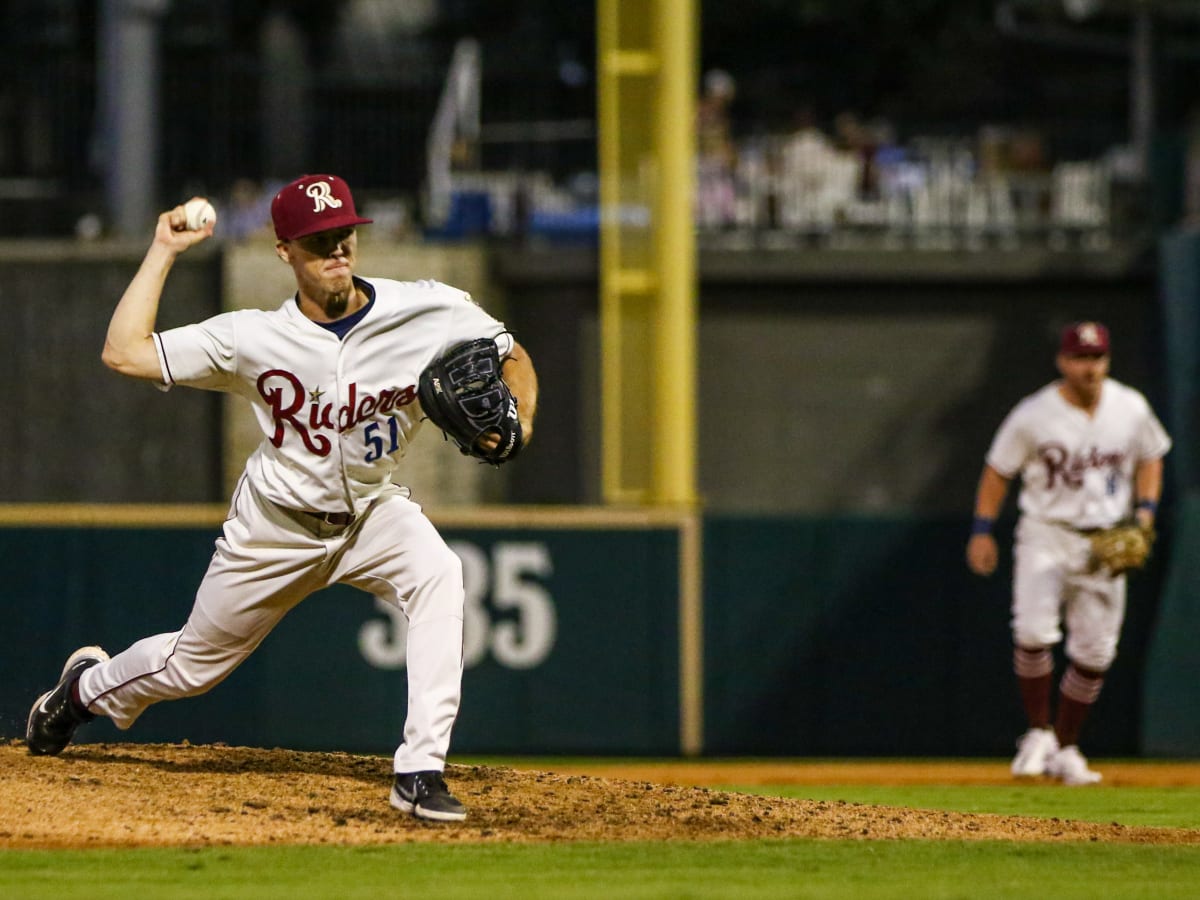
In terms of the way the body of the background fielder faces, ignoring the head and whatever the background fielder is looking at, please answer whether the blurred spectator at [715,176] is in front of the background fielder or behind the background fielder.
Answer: behind

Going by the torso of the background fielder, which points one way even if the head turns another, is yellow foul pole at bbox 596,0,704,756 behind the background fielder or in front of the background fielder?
behind

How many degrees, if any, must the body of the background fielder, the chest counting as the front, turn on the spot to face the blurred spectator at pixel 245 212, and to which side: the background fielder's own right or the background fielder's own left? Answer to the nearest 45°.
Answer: approximately 135° to the background fielder's own right

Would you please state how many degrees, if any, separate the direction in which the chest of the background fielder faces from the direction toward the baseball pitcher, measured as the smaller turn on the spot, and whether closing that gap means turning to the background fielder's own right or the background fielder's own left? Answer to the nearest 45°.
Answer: approximately 45° to the background fielder's own right

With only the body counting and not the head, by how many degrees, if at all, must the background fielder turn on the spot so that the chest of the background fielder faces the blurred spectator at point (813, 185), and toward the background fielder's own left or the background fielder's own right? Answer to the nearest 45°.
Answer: approximately 180°

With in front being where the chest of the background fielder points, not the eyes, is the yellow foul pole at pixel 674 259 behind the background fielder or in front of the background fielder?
behind

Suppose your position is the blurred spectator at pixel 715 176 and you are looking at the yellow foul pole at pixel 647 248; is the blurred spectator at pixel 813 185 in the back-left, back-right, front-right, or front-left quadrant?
back-left

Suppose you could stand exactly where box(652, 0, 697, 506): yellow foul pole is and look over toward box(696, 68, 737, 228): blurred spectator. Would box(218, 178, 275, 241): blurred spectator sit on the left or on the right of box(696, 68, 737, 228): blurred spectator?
left

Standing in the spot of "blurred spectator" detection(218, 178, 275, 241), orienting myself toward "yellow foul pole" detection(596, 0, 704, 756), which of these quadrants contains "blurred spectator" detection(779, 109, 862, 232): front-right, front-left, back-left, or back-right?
front-left

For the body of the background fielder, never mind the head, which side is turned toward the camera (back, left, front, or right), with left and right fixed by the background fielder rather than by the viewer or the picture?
front
